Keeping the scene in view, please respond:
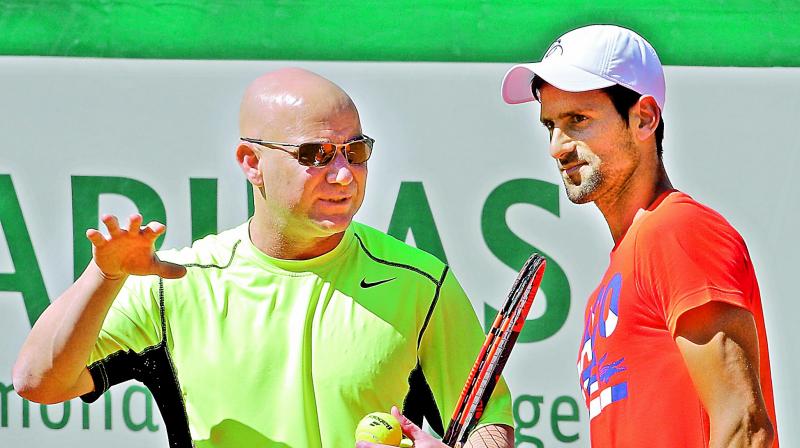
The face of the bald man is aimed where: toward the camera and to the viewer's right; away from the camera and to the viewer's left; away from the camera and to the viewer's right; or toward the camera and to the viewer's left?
toward the camera and to the viewer's right

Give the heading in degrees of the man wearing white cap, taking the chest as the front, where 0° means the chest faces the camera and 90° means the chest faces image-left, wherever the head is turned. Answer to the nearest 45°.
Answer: approximately 45°

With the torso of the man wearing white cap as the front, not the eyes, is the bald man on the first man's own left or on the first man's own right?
on the first man's own right

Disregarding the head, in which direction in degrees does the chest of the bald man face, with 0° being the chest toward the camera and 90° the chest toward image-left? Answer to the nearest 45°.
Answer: approximately 0°

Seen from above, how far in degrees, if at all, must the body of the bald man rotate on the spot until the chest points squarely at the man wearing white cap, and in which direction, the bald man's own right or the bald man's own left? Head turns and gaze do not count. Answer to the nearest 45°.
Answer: approximately 45° to the bald man's own left
